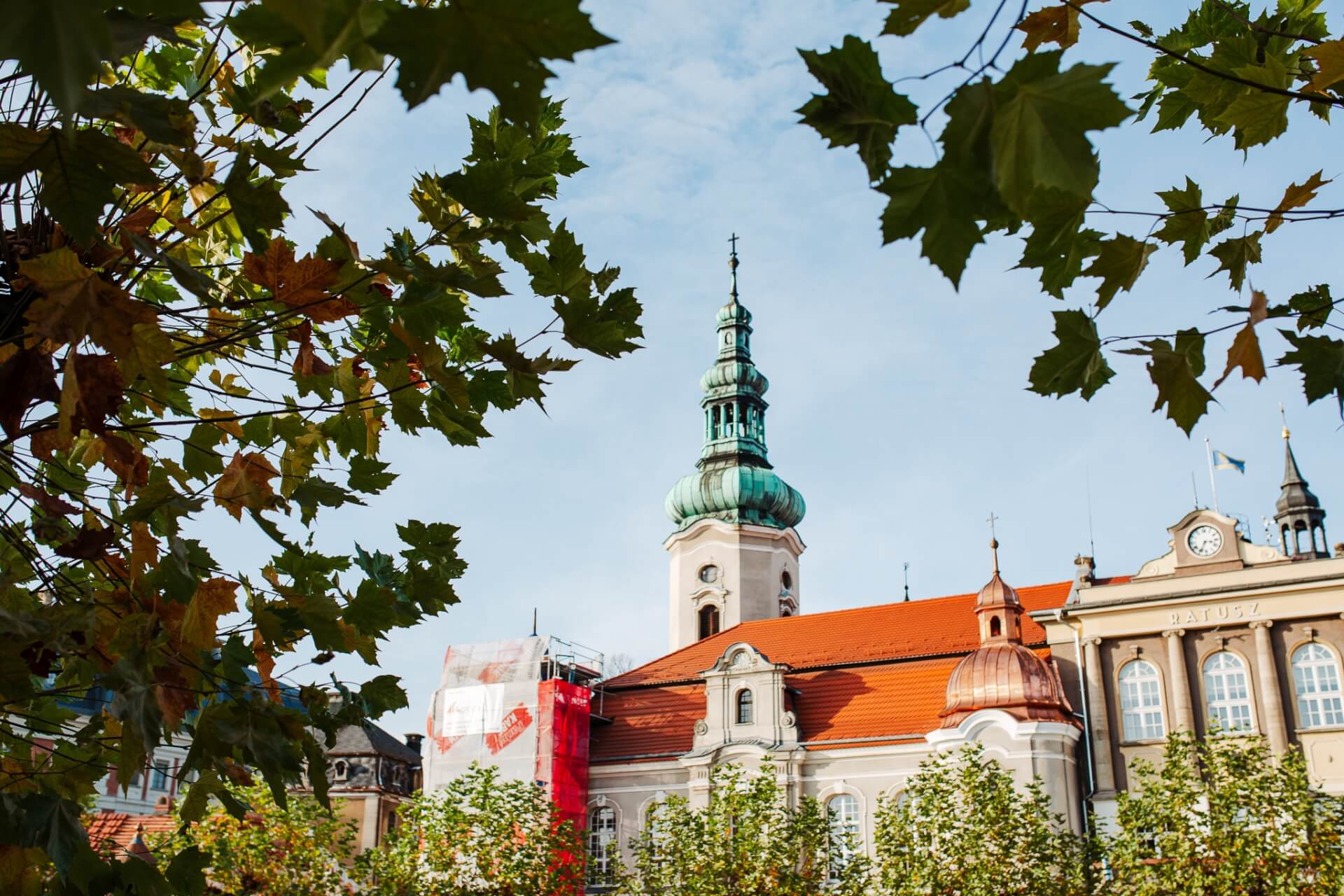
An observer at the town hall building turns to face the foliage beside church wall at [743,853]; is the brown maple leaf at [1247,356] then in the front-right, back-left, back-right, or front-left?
front-left

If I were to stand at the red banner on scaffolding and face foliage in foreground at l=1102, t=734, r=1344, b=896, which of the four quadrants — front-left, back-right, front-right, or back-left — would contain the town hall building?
front-left

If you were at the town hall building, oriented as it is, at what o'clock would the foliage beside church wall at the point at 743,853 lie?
The foliage beside church wall is roughly at 12 o'clock from the town hall building.

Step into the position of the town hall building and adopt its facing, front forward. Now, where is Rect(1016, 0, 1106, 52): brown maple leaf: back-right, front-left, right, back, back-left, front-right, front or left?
front-left

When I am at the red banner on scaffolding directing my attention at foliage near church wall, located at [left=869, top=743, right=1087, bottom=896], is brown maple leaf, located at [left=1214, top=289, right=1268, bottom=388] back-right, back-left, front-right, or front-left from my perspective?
front-right

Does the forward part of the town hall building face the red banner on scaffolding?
no

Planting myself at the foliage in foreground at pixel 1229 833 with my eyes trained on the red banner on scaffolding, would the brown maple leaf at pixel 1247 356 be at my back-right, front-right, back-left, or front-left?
back-left

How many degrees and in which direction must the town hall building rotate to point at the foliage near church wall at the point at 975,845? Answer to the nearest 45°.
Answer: approximately 45° to its left

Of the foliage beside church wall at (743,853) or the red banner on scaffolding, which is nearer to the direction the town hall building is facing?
the foliage beside church wall

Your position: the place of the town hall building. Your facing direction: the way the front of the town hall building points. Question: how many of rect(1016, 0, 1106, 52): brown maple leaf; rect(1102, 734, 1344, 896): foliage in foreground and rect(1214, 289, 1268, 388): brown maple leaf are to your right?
0

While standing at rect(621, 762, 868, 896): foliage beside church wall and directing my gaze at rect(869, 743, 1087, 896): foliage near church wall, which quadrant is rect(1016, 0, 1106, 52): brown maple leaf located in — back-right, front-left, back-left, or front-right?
front-right

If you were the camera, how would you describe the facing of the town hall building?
facing the viewer and to the left of the viewer

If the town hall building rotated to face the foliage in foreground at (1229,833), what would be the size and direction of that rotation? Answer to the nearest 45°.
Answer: approximately 45° to its left
